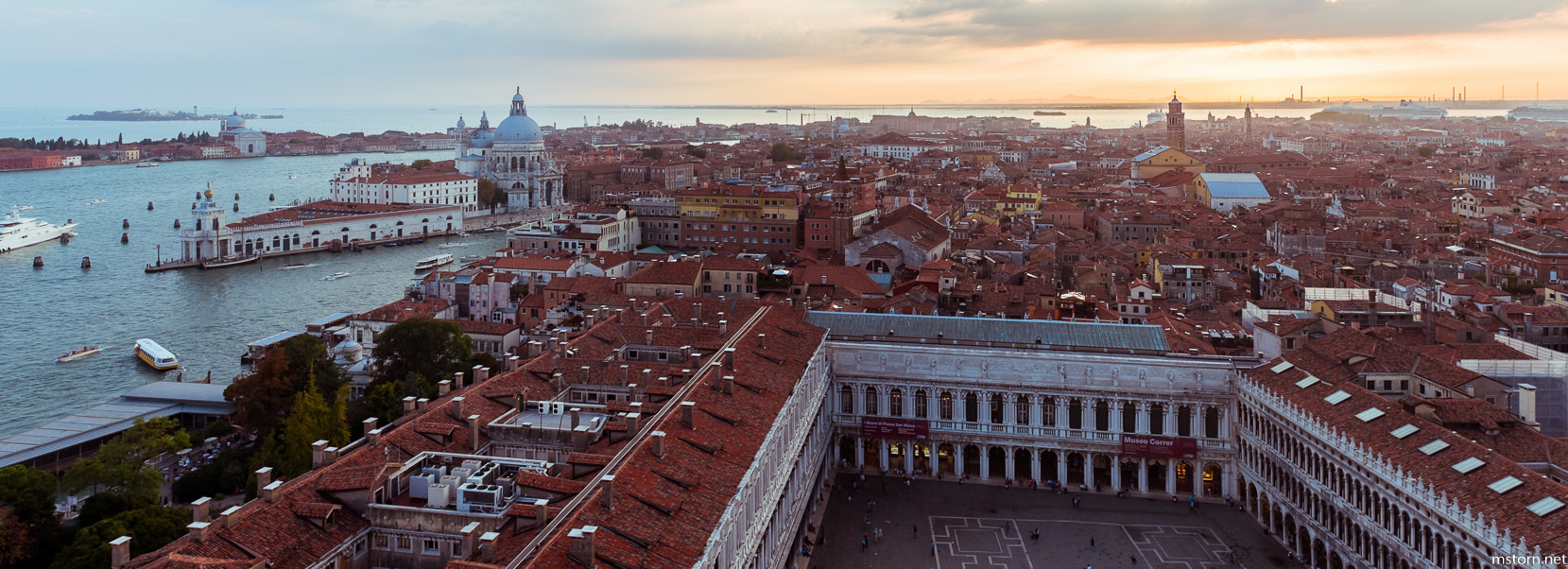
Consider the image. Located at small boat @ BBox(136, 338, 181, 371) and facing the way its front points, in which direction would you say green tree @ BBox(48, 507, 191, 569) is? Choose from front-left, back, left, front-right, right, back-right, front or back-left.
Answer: front-right

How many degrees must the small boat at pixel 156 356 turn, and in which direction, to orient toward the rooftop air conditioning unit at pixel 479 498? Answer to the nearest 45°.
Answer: approximately 45° to its right

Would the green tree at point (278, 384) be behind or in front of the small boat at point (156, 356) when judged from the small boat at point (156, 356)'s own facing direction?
in front

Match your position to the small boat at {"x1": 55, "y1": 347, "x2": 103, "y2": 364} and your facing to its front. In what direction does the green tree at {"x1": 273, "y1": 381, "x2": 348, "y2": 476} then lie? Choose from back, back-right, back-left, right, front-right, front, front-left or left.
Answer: right

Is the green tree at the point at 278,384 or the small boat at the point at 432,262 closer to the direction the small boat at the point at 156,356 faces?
the green tree

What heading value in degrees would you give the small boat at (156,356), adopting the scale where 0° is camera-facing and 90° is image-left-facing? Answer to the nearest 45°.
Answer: approximately 315°

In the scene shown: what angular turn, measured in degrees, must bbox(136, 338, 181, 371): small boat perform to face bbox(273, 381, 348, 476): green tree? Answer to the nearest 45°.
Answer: approximately 45° to its right

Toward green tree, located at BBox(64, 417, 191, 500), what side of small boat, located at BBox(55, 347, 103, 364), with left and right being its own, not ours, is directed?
right

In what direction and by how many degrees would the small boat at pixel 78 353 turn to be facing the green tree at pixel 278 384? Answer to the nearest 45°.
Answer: approximately 90° to its right

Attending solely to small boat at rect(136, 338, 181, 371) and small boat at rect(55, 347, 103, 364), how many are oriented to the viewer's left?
1
